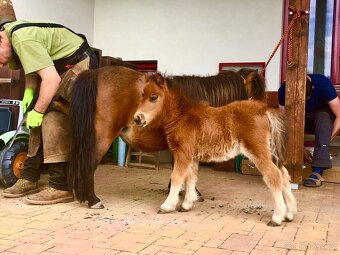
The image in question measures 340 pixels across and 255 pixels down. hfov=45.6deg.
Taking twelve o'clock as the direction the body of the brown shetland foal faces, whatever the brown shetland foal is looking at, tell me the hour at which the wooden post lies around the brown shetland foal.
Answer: The wooden post is roughly at 4 o'clock from the brown shetland foal.

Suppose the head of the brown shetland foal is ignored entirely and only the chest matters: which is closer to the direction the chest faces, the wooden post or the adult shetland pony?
the adult shetland pony

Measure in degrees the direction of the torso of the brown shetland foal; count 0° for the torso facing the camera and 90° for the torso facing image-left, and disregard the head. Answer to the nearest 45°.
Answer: approximately 90°

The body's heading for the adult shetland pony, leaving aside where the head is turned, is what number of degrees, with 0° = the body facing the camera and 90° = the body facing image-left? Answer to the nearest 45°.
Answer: approximately 270°

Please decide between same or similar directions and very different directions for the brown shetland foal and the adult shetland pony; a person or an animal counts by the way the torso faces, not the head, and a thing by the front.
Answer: very different directions

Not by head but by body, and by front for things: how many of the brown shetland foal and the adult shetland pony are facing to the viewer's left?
1

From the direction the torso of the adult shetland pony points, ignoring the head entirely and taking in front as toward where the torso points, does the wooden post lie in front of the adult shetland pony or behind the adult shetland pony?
in front
